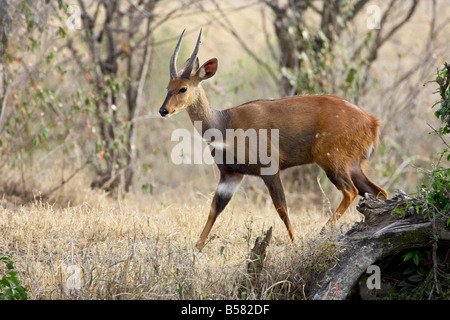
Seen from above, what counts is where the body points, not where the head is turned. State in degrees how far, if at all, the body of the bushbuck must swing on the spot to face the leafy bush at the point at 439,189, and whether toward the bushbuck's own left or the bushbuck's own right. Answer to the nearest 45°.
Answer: approximately 135° to the bushbuck's own left

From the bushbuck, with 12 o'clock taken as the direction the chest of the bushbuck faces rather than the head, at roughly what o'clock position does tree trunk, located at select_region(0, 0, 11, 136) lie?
The tree trunk is roughly at 1 o'clock from the bushbuck.

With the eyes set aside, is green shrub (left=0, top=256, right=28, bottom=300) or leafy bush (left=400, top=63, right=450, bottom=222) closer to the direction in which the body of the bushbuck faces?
the green shrub

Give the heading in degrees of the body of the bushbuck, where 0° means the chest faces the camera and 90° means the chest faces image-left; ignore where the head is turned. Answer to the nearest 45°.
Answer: approximately 90°

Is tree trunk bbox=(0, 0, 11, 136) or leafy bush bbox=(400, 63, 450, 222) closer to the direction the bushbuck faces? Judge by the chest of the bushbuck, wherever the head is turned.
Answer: the tree trunk

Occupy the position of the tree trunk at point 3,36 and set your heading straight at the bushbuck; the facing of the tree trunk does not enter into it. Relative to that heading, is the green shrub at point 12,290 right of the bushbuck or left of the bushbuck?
right

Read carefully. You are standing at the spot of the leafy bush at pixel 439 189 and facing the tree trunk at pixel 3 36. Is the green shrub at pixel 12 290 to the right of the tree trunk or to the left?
left

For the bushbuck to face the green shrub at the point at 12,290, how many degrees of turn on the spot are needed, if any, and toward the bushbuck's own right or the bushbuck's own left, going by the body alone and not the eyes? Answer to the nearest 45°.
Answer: approximately 45° to the bushbuck's own left
